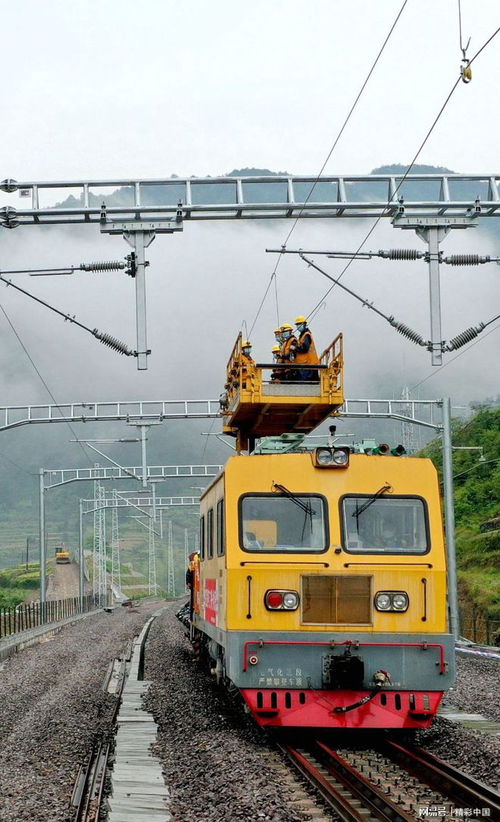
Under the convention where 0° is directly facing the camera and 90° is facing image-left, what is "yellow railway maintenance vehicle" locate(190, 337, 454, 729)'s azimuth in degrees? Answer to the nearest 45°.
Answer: approximately 0°
